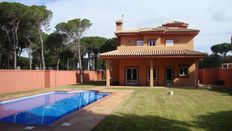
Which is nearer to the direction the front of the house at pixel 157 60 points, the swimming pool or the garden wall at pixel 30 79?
the swimming pool

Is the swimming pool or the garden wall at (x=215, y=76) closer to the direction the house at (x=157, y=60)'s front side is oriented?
the swimming pool

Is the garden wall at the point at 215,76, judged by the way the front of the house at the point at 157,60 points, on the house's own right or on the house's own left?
on the house's own left

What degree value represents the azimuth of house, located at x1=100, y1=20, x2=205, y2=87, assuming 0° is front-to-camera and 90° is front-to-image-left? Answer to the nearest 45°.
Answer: approximately 0°

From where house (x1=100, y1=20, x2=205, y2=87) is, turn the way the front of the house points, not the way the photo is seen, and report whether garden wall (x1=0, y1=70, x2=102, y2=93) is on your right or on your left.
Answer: on your right
